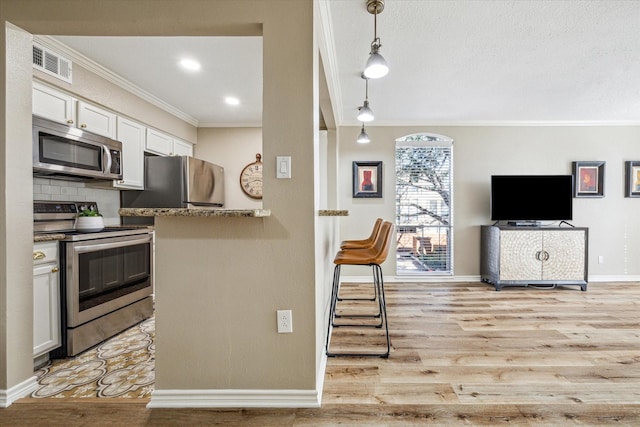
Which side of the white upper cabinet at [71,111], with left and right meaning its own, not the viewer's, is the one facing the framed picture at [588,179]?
front

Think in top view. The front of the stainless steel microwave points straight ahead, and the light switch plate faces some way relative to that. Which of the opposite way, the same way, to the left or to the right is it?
to the right

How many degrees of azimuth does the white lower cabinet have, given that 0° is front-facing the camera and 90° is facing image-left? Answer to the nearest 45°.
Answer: approximately 315°

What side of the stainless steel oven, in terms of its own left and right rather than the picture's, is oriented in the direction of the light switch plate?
front

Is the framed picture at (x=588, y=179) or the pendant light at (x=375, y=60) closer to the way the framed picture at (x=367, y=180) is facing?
the pendant light

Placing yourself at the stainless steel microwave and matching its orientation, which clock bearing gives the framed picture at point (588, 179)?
The framed picture is roughly at 11 o'clock from the stainless steel microwave.

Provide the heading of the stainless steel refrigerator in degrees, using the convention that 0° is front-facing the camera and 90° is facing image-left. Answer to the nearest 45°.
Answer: approximately 315°

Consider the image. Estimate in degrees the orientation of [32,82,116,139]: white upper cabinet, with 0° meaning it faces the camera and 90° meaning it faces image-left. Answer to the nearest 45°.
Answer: approximately 315°

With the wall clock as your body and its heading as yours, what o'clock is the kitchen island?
The kitchen island is roughly at 12 o'clock from the wall clock.

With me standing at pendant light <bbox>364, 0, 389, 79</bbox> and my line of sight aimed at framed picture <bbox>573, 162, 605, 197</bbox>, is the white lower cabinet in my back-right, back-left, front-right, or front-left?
back-left

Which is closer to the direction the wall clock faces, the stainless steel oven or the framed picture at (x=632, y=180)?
the stainless steel oven

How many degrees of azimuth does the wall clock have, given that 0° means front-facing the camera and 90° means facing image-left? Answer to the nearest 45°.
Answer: approximately 0°
